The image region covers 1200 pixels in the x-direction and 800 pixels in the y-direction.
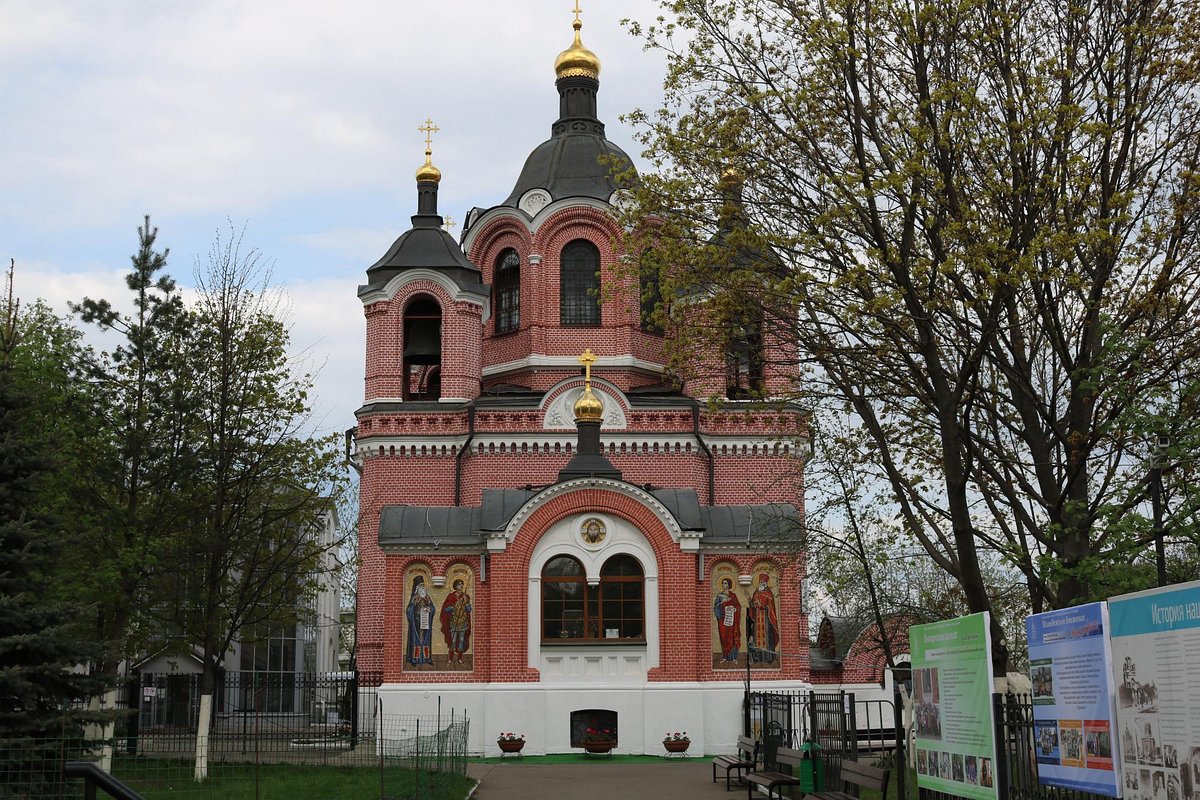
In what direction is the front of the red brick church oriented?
toward the camera

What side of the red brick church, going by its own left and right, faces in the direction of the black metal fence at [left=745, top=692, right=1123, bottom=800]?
front

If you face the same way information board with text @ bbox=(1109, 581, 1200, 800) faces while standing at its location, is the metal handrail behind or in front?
in front

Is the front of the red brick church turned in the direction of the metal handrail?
yes

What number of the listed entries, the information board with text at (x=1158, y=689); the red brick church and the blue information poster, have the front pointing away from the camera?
0

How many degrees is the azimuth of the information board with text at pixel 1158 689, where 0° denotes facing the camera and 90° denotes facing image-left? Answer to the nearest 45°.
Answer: approximately 45°

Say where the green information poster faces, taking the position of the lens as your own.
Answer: facing the viewer and to the left of the viewer

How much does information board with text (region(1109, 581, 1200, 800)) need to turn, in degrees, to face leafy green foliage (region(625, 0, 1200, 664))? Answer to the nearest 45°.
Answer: approximately 135° to its right
